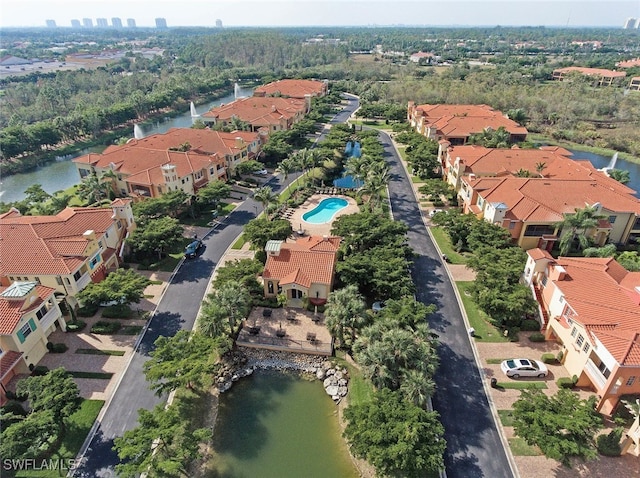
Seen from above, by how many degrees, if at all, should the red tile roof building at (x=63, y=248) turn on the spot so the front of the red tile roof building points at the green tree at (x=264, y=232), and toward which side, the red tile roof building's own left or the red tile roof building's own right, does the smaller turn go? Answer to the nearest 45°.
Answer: approximately 45° to the red tile roof building's own left

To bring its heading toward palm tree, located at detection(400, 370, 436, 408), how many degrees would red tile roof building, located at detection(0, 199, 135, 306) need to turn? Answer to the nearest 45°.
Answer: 0° — it already faces it

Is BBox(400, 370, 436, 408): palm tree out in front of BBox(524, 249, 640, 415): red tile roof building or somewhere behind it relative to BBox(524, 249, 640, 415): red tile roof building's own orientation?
in front

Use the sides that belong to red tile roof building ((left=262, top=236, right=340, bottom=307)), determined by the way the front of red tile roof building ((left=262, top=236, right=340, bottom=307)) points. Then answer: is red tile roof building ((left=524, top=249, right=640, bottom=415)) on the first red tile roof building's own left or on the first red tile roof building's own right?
on the first red tile roof building's own left

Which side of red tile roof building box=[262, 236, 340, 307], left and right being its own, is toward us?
front

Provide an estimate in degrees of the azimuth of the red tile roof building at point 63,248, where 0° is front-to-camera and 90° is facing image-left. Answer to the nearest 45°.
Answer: approximately 315°

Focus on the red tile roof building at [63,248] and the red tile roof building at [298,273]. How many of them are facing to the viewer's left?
0

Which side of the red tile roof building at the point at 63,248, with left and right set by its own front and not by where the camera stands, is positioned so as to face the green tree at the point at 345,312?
front

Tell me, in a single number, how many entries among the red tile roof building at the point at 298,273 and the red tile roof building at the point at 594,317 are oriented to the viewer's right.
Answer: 0

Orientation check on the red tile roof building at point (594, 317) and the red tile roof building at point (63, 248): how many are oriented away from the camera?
0

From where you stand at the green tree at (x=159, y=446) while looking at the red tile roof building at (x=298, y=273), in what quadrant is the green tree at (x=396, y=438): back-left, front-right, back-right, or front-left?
front-right

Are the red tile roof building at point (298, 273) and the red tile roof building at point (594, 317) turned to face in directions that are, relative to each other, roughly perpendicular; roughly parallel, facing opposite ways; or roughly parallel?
roughly perpendicular

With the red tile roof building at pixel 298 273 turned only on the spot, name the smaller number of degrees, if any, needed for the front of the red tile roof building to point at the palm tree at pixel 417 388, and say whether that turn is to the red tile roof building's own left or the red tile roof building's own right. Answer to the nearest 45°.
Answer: approximately 45° to the red tile roof building's own left

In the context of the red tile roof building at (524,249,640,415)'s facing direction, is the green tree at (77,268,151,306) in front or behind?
in front

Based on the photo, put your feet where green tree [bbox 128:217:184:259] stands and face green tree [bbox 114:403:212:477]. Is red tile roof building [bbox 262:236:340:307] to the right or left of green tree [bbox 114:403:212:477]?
left

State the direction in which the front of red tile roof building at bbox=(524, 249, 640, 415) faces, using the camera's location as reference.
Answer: facing the viewer and to the left of the viewer

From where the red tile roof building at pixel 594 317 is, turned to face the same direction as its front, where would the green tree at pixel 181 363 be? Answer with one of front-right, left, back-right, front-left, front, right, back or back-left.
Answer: front

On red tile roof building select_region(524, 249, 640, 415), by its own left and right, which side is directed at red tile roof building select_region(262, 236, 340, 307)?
front

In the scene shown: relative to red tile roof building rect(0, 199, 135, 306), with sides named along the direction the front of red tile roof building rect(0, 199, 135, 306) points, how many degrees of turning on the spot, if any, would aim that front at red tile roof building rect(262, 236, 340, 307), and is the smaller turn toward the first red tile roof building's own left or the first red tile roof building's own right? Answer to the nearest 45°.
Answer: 0° — it already faces it

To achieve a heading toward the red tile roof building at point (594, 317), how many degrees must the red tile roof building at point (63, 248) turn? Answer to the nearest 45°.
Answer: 0° — it already faces it

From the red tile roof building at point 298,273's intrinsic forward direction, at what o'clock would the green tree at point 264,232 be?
The green tree is roughly at 5 o'clock from the red tile roof building.
